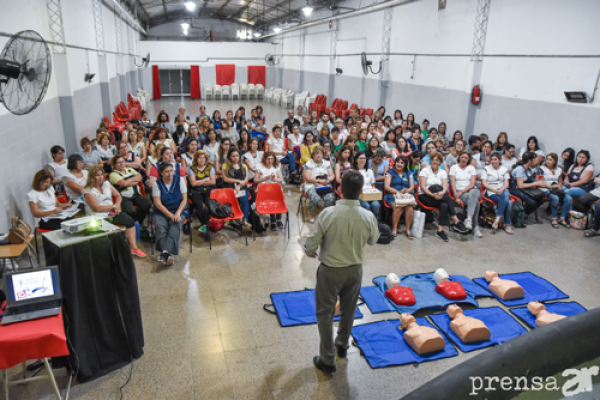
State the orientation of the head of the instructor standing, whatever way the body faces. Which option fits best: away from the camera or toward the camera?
away from the camera

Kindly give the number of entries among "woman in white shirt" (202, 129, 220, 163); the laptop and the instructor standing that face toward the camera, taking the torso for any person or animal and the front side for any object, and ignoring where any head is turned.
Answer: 2

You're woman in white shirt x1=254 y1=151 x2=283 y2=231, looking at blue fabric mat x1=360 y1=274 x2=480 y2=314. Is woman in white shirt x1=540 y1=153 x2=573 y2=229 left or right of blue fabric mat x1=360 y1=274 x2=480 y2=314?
left

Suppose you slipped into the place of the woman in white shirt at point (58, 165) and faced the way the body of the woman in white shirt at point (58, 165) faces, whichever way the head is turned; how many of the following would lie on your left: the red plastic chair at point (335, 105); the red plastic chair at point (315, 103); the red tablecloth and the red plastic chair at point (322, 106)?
3

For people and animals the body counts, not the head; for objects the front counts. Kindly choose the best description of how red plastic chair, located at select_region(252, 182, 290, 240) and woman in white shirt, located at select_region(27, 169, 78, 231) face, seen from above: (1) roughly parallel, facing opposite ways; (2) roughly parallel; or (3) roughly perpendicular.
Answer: roughly perpendicular

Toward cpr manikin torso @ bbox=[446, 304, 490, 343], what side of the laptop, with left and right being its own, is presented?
left

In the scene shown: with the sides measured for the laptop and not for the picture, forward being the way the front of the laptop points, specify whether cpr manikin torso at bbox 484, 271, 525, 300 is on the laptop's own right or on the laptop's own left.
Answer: on the laptop's own left

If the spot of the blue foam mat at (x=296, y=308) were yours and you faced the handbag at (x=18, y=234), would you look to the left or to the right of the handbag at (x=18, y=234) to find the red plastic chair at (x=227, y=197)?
right

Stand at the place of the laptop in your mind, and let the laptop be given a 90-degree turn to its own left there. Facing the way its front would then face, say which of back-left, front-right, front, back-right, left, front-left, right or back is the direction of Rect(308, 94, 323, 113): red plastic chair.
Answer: front-left

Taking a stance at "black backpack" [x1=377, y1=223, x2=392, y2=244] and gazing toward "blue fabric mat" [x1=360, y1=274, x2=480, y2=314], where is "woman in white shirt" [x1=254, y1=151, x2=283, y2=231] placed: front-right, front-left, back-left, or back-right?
back-right

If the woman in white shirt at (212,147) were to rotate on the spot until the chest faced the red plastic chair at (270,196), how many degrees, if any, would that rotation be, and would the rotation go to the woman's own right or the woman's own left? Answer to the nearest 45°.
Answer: approximately 45° to the woman's own left

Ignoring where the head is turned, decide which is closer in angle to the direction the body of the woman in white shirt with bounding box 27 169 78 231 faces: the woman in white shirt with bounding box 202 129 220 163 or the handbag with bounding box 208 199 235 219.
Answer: the handbag
